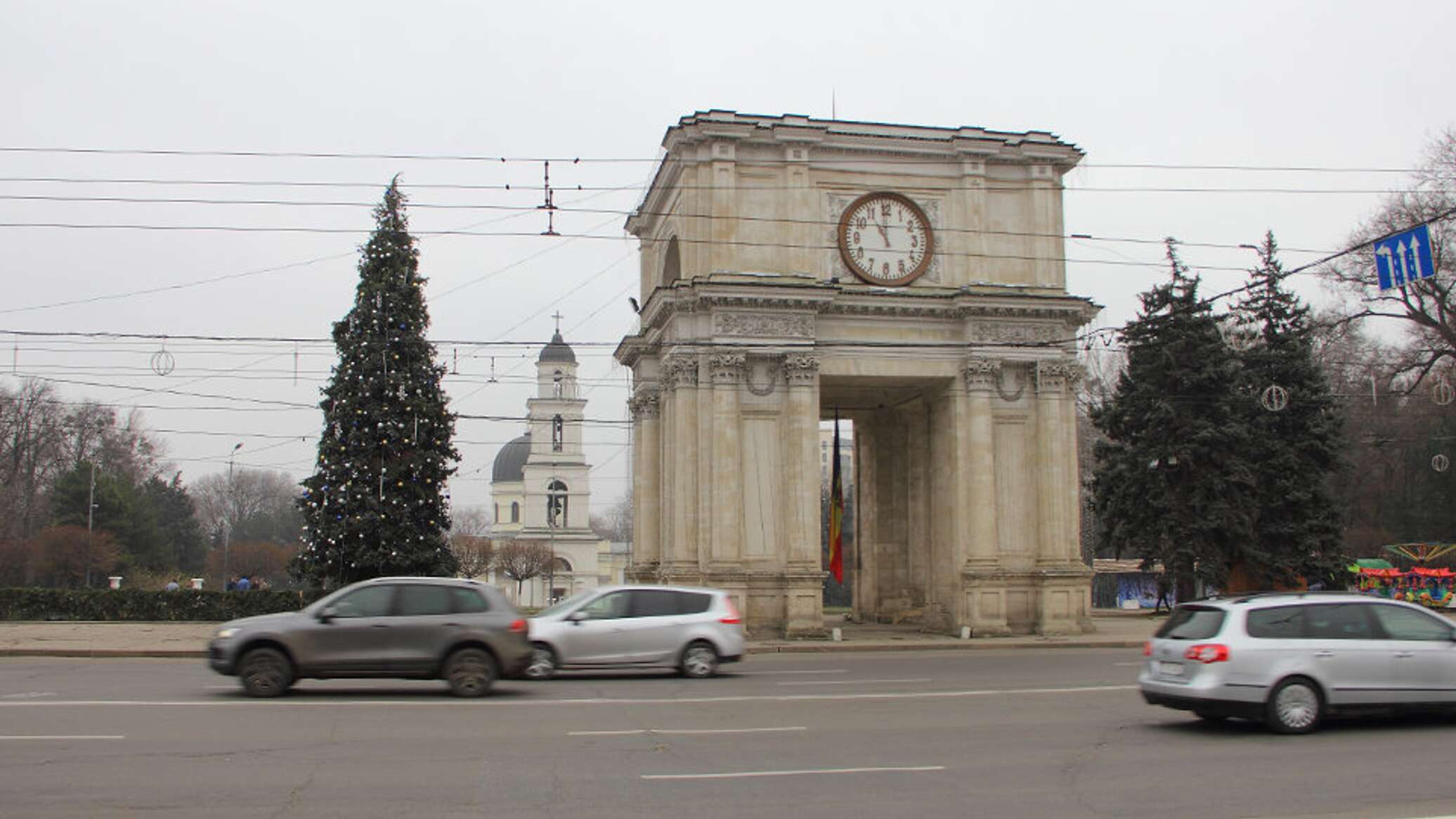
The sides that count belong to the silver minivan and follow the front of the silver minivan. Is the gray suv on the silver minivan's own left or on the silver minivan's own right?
on the silver minivan's own left

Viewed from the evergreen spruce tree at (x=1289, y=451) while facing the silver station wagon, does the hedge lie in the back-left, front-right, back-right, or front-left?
front-right

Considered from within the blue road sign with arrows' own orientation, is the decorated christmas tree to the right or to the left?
on its right

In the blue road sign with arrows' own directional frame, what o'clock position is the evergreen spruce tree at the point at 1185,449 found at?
The evergreen spruce tree is roughly at 4 o'clock from the blue road sign with arrows.

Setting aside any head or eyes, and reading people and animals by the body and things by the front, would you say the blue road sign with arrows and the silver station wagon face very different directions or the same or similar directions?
very different directions

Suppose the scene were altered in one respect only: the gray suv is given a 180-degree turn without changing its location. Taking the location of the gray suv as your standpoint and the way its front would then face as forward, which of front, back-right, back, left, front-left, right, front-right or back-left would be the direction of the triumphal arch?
front-left

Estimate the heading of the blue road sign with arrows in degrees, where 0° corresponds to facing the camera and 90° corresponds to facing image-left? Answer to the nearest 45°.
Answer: approximately 45°

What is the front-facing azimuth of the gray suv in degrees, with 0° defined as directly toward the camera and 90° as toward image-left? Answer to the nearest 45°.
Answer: approximately 90°

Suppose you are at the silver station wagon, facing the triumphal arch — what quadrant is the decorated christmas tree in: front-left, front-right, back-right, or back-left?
front-left

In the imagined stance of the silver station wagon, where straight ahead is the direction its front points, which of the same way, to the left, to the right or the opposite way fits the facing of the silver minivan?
the opposite way
